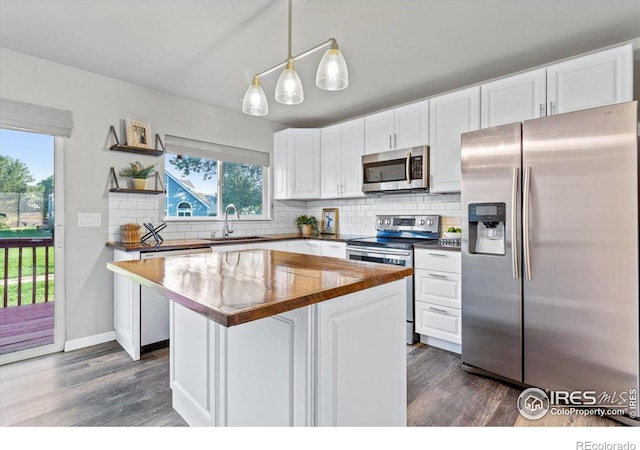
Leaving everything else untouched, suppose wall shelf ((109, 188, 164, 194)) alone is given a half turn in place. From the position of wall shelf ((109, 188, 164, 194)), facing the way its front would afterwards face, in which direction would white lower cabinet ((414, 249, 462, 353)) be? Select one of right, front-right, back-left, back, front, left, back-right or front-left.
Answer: back-right

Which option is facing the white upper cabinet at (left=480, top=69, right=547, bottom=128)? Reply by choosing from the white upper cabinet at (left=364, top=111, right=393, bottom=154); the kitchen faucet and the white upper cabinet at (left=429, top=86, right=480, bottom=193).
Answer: the kitchen faucet

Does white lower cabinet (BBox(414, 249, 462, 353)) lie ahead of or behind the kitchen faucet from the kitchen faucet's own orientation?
ahead

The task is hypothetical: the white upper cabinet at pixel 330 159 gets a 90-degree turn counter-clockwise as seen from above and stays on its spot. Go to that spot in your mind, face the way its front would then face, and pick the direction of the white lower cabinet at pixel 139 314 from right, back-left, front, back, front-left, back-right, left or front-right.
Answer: right

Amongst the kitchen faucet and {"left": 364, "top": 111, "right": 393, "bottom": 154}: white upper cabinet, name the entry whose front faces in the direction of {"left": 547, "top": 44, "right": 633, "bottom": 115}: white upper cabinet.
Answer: the kitchen faucet

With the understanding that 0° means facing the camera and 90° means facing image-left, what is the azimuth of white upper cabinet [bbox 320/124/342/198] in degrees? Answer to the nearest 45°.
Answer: approximately 45°

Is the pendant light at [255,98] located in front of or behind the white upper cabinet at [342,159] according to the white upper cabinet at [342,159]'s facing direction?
in front

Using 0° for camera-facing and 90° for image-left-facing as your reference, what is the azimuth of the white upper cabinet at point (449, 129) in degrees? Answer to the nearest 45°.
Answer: approximately 45°

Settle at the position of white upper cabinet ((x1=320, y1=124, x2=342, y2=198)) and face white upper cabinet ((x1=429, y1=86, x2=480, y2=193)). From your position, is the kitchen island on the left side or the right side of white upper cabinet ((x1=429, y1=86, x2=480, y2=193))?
right

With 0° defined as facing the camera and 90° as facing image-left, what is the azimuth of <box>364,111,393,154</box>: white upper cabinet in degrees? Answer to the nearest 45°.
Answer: approximately 45°

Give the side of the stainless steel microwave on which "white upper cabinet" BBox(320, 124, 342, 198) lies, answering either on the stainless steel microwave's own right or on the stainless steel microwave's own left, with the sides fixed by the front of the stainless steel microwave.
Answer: on the stainless steel microwave's own right

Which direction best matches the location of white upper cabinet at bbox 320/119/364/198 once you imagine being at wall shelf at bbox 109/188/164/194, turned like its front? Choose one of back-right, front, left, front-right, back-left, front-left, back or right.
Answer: left

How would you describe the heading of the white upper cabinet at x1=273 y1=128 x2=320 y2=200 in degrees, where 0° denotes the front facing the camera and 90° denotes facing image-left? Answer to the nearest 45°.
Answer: approximately 0°

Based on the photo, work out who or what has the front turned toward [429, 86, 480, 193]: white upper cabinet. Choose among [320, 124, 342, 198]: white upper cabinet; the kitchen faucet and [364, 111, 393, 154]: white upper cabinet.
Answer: the kitchen faucet
